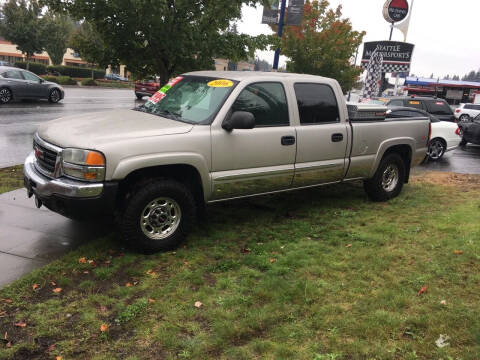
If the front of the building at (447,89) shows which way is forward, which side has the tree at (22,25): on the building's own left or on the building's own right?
on the building's own right

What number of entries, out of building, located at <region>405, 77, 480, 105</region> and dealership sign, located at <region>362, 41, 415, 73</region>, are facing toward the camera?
2

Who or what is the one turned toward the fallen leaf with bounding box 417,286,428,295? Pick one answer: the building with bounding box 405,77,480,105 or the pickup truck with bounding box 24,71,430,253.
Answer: the building

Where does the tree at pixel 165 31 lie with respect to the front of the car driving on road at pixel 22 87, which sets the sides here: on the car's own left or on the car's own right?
on the car's own right

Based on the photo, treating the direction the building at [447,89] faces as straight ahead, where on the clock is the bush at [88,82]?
The bush is roughly at 2 o'clock from the building.

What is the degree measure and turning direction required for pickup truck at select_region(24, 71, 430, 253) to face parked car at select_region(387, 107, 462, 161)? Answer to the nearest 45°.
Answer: approximately 180°

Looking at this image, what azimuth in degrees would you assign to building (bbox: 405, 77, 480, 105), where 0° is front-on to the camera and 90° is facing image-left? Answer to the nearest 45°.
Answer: approximately 0°

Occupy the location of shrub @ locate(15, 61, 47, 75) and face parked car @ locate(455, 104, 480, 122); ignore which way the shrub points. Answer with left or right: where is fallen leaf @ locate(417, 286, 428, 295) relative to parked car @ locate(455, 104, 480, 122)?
right

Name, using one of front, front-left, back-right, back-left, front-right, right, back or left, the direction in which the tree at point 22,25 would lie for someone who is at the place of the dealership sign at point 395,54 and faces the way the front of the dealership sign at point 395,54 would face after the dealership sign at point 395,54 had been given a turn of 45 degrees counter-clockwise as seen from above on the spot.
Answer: back-right
